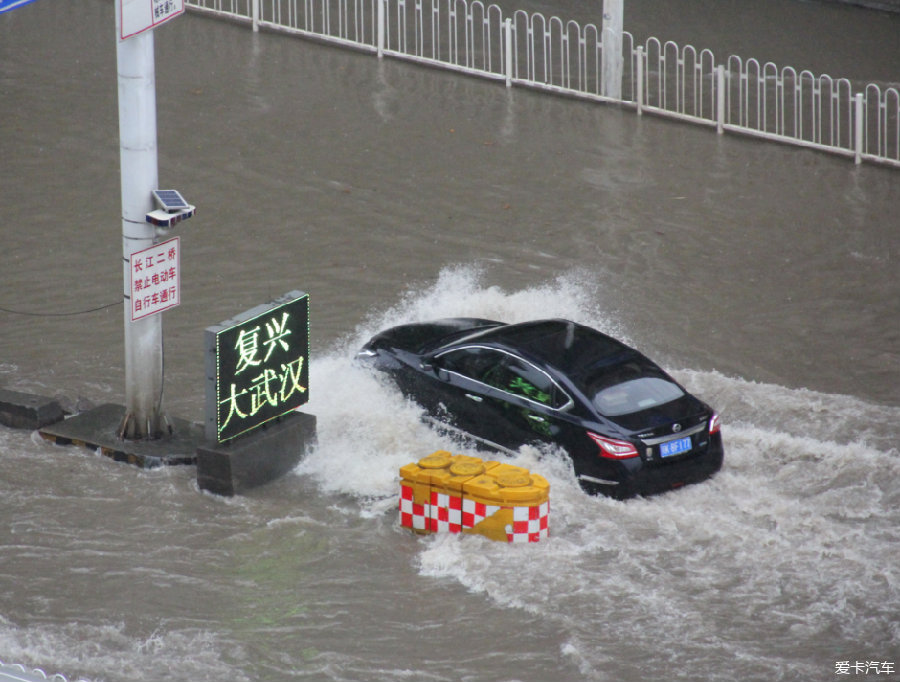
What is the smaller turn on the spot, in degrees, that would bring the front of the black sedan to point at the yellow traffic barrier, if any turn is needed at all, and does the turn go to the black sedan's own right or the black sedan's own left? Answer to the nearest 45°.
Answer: approximately 90° to the black sedan's own left

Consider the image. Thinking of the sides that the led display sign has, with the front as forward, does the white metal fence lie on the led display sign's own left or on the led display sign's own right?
on the led display sign's own left

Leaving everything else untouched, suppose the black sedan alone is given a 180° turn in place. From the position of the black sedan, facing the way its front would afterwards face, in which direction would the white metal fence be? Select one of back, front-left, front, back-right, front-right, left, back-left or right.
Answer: back-left

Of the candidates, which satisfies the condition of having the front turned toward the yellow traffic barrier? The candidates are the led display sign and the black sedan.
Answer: the led display sign

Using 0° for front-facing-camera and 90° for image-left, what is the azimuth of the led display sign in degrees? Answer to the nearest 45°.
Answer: approximately 315°

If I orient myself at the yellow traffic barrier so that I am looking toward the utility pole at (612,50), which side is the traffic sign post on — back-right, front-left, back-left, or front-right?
front-left

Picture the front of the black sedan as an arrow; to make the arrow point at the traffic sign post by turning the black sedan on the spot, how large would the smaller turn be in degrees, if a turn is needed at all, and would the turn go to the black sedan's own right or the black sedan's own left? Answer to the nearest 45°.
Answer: approximately 45° to the black sedan's own left

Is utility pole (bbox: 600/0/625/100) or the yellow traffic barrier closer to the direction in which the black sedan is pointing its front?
the utility pole

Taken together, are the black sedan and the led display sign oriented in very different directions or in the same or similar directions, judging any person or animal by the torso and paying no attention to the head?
very different directions

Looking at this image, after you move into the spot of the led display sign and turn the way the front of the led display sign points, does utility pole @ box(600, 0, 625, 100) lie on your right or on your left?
on your left

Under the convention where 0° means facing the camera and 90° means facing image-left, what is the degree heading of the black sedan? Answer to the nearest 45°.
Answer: approximately 135°

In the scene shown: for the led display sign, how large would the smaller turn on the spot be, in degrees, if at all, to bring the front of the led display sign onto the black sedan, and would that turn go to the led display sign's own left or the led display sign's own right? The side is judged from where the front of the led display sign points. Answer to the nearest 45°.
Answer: approximately 45° to the led display sign's own left

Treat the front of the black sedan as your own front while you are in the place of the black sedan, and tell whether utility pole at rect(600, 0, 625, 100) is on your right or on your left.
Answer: on your right

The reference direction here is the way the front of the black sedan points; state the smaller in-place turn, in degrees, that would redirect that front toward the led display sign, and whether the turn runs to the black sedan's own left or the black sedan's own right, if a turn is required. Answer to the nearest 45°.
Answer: approximately 45° to the black sedan's own left
